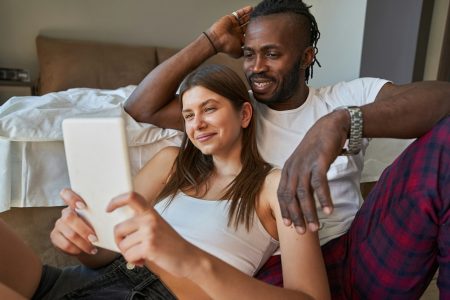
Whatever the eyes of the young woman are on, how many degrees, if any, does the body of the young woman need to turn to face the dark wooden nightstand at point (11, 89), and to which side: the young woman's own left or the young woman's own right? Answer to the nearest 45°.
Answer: approximately 90° to the young woman's own right

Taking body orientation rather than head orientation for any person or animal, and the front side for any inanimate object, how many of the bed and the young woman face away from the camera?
0

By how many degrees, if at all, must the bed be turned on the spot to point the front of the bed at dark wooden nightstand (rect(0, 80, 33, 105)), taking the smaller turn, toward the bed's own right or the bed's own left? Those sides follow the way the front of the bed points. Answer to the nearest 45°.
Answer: approximately 180°

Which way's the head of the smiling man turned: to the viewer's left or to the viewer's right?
to the viewer's left

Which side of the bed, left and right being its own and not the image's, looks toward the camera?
front

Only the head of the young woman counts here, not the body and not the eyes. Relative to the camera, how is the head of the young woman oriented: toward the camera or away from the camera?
toward the camera
